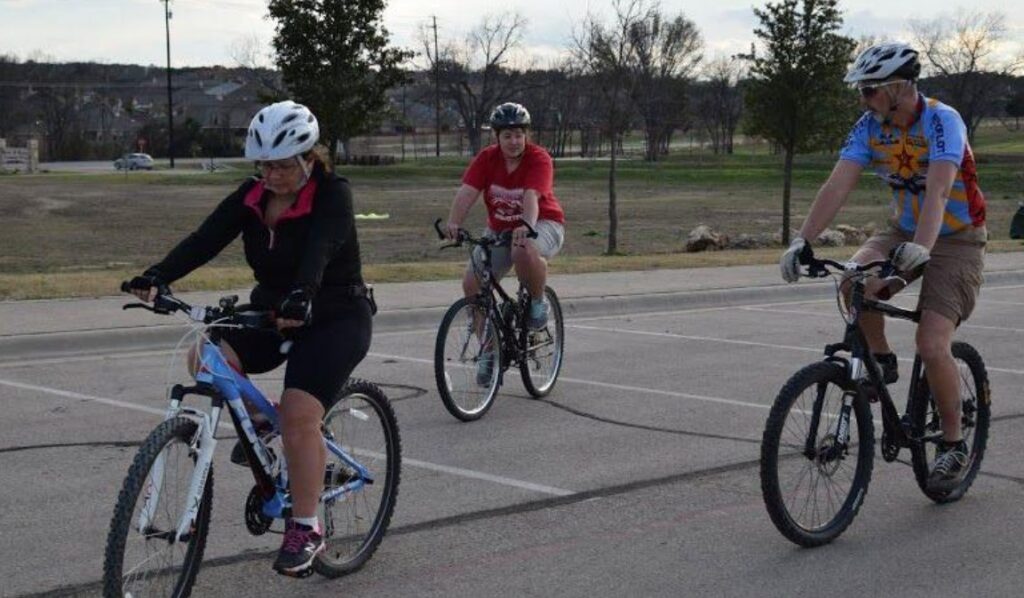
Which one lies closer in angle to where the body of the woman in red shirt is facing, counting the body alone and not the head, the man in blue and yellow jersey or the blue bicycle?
the blue bicycle

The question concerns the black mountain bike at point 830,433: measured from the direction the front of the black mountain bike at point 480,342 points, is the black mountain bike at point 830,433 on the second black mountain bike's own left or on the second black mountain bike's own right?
on the second black mountain bike's own left

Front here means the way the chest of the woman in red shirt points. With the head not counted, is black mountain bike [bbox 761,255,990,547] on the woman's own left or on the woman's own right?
on the woman's own left

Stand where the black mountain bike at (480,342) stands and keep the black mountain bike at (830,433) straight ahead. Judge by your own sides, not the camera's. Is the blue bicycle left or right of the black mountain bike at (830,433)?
right

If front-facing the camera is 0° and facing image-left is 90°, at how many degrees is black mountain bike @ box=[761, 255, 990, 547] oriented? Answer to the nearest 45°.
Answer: approximately 45°

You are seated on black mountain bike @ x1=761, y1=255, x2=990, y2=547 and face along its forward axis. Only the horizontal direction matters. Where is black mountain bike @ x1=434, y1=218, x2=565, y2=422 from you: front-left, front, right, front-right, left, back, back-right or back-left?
right

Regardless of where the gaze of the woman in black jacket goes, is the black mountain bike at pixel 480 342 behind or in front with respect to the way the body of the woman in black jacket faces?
behind

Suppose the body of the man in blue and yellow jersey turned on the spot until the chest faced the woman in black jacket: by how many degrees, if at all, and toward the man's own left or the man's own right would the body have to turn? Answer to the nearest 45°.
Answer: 0° — they already face them

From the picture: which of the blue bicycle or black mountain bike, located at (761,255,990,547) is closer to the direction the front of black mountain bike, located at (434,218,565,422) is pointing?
the blue bicycle
